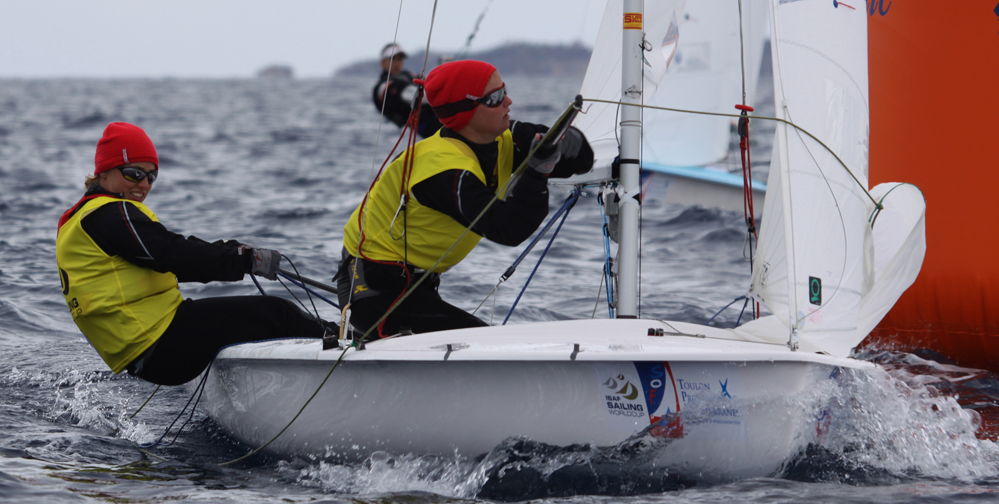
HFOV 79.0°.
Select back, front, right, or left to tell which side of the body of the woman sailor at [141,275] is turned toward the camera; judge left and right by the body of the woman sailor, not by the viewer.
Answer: right

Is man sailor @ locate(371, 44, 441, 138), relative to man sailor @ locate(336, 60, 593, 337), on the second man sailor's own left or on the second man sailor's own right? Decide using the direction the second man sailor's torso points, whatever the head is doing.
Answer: on the second man sailor's own left

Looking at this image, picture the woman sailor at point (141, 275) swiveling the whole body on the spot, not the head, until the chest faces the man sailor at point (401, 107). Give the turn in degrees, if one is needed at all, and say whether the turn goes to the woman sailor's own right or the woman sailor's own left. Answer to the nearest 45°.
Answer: approximately 45° to the woman sailor's own left

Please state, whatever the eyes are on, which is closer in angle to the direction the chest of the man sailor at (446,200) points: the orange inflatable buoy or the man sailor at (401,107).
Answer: the orange inflatable buoy

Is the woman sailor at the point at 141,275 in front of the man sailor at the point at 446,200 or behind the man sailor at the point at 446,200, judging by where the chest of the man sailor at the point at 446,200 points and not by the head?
behind

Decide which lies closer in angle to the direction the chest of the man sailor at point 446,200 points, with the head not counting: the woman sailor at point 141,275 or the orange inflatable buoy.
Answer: the orange inflatable buoy

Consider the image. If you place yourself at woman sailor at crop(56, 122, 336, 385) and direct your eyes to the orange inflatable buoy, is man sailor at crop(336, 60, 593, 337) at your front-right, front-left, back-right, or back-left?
front-right

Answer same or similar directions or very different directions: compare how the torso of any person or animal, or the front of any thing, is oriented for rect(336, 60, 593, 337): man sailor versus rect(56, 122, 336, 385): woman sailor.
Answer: same or similar directions

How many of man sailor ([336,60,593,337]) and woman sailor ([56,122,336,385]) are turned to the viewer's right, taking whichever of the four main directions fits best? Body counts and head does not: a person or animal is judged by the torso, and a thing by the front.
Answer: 2

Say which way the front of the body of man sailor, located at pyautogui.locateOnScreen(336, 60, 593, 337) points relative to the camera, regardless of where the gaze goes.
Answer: to the viewer's right
